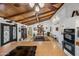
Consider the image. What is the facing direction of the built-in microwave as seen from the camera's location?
facing the viewer and to the left of the viewer
